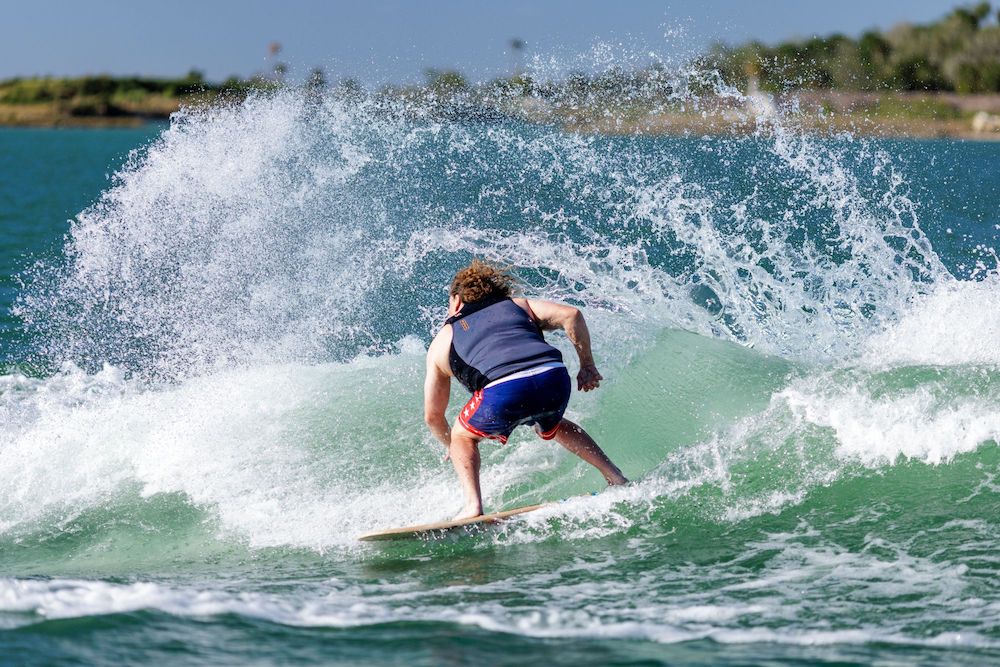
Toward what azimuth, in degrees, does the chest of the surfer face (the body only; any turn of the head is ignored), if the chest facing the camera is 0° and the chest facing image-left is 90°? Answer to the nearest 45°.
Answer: approximately 135°
